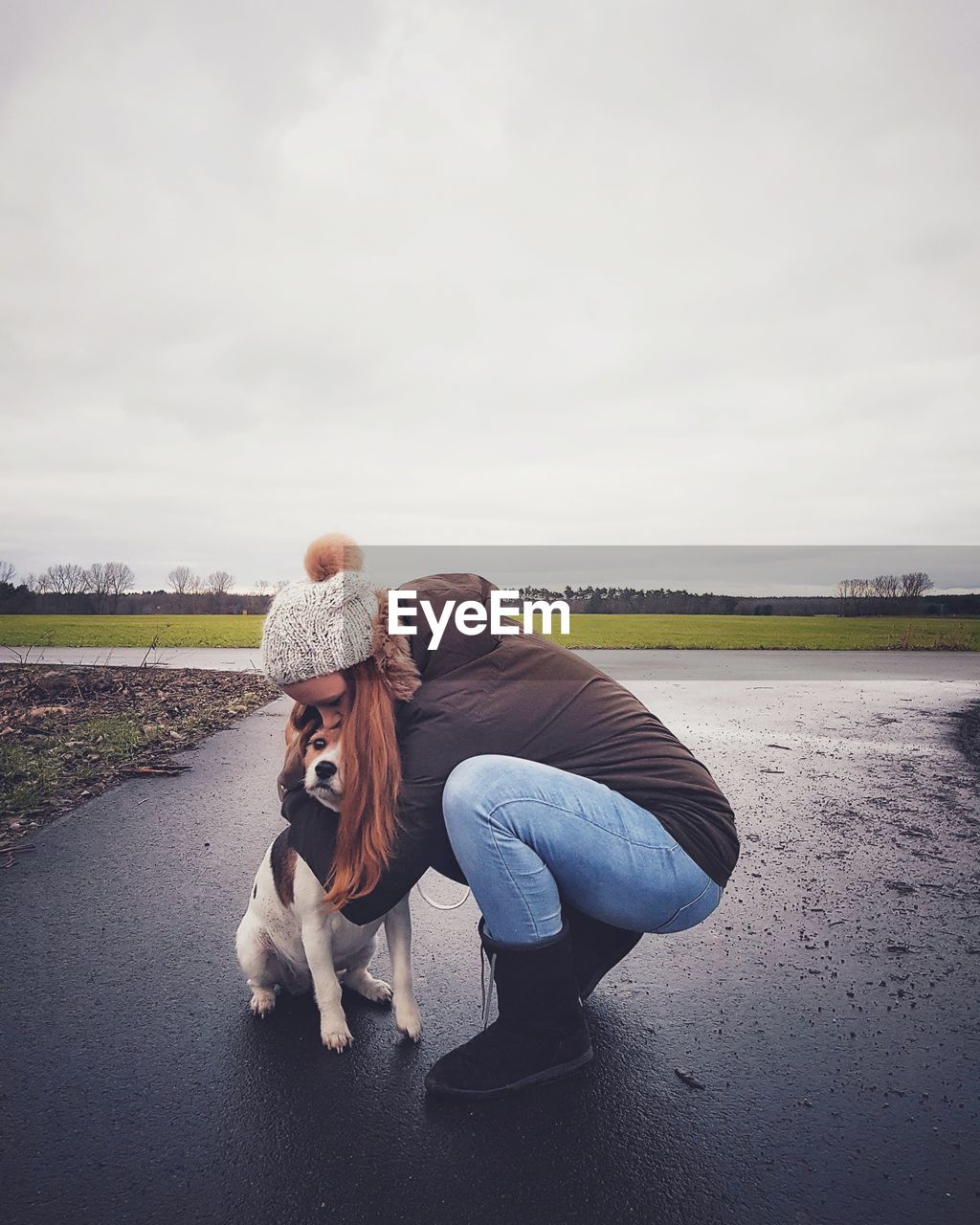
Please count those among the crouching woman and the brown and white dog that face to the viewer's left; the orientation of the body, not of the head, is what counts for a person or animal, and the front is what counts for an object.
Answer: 1

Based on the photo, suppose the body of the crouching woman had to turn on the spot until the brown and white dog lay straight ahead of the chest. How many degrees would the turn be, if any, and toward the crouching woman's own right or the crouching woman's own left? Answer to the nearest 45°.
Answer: approximately 45° to the crouching woman's own right

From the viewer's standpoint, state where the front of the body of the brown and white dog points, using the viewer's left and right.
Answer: facing the viewer and to the right of the viewer

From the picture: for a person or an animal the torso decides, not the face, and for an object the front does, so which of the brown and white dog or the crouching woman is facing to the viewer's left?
the crouching woman

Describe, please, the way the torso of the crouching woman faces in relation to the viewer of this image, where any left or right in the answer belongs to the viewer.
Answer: facing to the left of the viewer

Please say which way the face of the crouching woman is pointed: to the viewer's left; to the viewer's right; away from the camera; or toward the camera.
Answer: to the viewer's left
